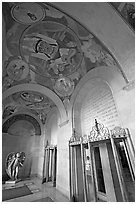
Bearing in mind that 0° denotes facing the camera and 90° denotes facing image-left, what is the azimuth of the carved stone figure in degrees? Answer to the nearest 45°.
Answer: approximately 0°

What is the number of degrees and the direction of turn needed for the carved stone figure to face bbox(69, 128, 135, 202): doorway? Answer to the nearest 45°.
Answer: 0° — it already faces it
